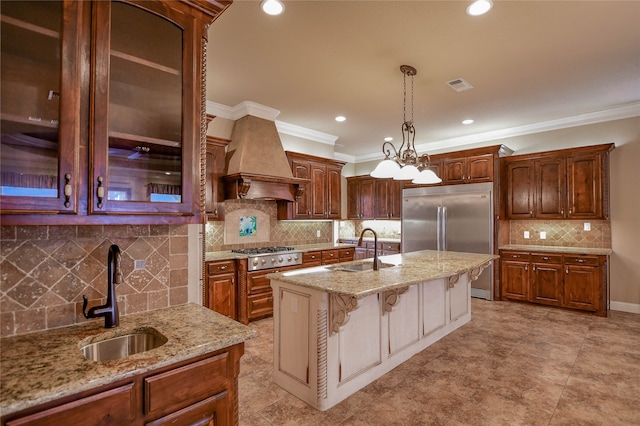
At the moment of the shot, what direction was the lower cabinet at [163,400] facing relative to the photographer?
facing the viewer and to the right of the viewer

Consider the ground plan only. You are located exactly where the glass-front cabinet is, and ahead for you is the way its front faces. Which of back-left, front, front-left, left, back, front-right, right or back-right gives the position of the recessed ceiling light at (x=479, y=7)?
front-left

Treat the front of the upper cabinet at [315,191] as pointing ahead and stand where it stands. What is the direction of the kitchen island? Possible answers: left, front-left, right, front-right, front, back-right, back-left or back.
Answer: front-right

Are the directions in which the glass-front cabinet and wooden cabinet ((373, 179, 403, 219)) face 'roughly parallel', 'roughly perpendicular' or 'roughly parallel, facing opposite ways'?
roughly perpendicular

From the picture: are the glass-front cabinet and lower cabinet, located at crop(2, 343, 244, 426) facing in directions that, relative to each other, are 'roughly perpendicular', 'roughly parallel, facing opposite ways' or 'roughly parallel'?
roughly parallel

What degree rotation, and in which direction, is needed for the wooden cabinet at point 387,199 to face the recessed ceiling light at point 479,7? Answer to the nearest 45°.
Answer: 0° — it already faces it

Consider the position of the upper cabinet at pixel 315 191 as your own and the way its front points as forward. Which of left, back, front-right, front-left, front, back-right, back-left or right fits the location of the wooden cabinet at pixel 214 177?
right

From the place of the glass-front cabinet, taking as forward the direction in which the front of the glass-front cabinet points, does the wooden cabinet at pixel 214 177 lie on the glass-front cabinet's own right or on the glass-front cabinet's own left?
on the glass-front cabinet's own left

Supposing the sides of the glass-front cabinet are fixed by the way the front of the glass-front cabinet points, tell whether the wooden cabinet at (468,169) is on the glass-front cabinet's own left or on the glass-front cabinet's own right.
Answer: on the glass-front cabinet's own left

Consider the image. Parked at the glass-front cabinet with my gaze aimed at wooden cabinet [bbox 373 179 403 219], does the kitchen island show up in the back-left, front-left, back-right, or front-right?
front-right

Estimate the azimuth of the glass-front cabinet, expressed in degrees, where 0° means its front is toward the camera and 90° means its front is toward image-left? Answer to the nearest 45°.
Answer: approximately 315°

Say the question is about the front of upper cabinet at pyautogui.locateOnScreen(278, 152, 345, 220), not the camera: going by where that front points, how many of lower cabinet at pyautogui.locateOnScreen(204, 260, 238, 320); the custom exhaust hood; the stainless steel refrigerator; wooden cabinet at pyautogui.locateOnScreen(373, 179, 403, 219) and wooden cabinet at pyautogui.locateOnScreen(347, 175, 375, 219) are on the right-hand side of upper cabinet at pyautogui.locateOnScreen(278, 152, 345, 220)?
2

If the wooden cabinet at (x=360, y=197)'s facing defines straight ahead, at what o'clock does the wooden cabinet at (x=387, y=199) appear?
the wooden cabinet at (x=387, y=199) is roughly at 10 o'clock from the wooden cabinet at (x=360, y=197).

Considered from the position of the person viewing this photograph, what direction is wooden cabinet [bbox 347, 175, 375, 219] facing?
facing the viewer

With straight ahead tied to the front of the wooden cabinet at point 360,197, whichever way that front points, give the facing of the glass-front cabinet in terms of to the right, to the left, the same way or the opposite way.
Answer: to the left

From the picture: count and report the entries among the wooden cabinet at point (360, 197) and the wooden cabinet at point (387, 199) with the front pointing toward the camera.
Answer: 2

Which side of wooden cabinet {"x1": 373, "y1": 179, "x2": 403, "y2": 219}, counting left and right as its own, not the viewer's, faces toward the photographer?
front

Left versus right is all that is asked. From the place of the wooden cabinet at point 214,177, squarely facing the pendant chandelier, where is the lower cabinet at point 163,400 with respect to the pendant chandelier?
right
